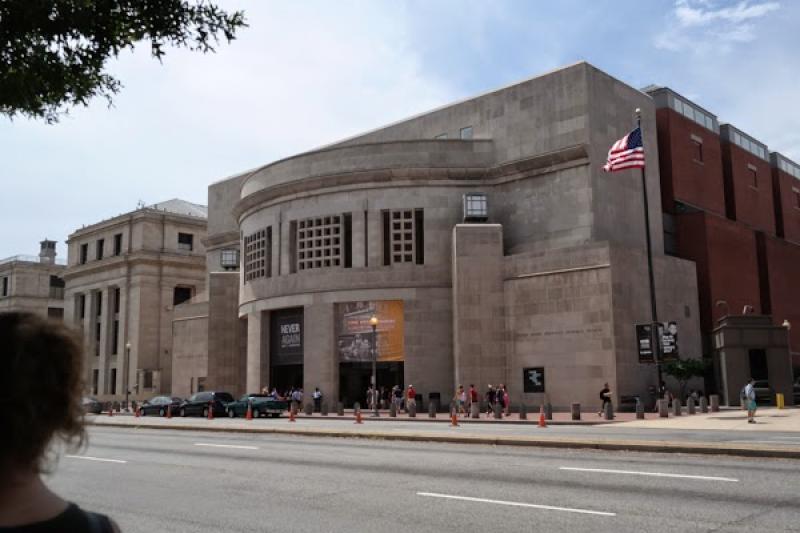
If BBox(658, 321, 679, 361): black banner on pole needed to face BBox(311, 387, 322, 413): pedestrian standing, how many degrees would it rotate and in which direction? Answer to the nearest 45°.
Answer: approximately 90° to its right

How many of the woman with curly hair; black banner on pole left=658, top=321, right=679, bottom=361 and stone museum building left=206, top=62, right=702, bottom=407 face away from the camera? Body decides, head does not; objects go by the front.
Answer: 1

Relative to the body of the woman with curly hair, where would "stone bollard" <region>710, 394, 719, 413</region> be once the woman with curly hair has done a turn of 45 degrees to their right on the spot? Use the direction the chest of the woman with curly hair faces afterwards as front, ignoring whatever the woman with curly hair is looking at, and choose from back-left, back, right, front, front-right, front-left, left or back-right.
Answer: front

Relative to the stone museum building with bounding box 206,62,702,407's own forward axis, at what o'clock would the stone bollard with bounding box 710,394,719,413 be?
The stone bollard is roughly at 9 o'clock from the stone museum building.

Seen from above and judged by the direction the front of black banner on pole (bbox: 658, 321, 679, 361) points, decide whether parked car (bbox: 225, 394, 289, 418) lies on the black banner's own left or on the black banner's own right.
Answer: on the black banner's own right

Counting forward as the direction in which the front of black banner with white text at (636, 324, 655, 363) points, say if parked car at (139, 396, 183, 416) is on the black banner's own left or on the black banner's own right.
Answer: on the black banner's own right

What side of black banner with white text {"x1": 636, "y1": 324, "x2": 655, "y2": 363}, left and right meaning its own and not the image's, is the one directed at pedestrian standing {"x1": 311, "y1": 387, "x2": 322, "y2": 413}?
right

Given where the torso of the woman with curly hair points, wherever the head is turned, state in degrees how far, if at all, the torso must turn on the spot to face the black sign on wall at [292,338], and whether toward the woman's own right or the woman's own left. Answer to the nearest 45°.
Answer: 0° — they already face it

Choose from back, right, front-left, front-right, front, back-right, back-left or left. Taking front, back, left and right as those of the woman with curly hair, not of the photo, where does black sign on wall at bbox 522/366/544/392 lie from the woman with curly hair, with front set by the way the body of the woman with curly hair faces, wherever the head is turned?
front-right

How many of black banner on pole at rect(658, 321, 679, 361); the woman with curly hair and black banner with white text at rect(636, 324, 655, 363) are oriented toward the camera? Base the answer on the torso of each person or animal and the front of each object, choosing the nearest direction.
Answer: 2

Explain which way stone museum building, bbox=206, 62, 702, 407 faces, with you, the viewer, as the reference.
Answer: facing the viewer and to the left of the viewer

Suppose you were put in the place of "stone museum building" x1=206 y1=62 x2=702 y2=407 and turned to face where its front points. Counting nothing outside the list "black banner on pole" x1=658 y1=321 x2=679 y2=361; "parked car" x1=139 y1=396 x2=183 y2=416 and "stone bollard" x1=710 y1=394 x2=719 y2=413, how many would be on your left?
2

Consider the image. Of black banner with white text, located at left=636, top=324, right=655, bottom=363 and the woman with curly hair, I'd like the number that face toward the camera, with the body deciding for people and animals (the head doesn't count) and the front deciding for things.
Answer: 1

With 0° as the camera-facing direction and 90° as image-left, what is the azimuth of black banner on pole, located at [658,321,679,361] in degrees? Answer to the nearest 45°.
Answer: approximately 0°

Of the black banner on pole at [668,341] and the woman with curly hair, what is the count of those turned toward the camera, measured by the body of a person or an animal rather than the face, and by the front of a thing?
1

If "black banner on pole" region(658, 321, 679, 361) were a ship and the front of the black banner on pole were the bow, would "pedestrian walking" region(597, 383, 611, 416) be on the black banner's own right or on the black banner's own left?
on the black banner's own right

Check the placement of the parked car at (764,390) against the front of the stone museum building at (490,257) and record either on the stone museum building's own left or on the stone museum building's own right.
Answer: on the stone museum building's own left

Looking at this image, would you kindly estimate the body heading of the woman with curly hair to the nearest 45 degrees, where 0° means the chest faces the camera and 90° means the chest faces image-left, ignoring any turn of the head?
approximately 180°
